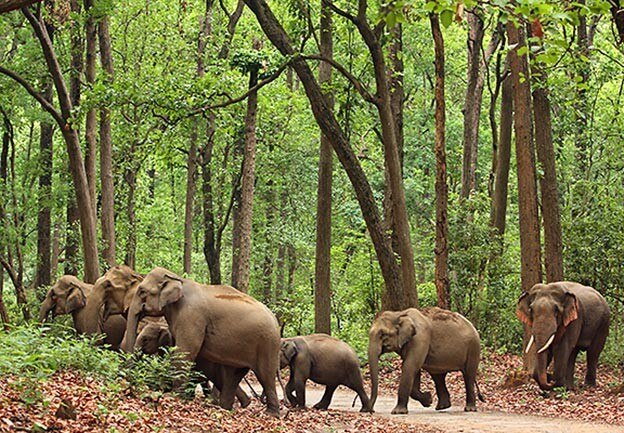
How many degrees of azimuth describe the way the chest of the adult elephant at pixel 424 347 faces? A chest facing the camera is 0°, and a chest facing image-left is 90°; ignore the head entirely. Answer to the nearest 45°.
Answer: approximately 90°

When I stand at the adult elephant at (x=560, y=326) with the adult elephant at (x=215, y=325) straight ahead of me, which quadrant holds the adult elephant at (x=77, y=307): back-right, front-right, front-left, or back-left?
front-right

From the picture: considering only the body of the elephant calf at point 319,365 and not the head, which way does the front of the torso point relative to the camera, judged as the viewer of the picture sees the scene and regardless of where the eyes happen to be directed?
to the viewer's left

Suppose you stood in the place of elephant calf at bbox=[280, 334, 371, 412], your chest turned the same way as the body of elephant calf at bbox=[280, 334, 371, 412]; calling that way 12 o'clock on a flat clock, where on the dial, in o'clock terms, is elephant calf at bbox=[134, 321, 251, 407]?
elephant calf at bbox=[134, 321, 251, 407] is roughly at 11 o'clock from elephant calf at bbox=[280, 334, 371, 412].

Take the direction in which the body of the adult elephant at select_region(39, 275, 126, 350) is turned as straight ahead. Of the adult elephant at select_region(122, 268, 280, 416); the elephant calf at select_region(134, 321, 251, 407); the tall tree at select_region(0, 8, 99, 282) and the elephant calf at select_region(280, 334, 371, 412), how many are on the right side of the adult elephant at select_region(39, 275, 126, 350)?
1

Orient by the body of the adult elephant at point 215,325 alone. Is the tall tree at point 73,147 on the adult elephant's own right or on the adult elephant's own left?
on the adult elephant's own right

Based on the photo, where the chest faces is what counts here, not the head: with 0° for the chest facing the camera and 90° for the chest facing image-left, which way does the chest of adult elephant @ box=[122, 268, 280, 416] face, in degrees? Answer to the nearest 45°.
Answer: approximately 90°

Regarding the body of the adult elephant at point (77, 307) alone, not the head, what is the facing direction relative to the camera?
to the viewer's left

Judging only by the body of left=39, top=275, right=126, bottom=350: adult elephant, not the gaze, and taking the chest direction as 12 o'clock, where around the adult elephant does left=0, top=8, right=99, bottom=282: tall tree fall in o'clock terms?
The tall tree is roughly at 3 o'clock from the adult elephant.

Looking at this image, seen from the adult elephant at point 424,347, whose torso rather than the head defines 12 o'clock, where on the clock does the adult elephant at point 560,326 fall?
the adult elephant at point 560,326 is roughly at 5 o'clock from the adult elephant at point 424,347.

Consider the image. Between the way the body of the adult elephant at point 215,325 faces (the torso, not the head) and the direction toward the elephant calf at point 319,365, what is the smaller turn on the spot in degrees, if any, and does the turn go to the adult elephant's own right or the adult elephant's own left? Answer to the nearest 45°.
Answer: approximately 135° to the adult elephant's own right

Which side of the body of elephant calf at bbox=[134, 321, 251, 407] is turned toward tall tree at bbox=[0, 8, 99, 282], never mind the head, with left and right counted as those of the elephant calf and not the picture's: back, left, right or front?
right

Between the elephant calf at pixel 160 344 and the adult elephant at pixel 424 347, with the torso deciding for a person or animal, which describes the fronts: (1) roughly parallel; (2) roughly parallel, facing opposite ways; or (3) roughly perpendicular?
roughly parallel

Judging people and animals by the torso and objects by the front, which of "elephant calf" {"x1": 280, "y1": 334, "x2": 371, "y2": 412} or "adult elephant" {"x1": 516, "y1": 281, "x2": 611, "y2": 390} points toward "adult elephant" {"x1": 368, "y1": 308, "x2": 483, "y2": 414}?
"adult elephant" {"x1": 516, "y1": 281, "x2": 611, "y2": 390}
